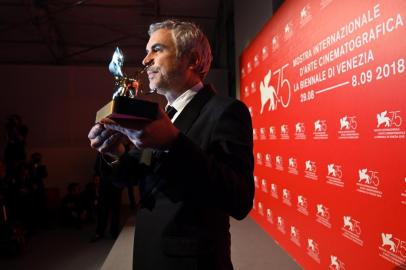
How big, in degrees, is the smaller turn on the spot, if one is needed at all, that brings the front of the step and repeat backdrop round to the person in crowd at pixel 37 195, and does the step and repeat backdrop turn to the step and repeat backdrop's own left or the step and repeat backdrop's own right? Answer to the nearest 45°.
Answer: approximately 45° to the step and repeat backdrop's own right

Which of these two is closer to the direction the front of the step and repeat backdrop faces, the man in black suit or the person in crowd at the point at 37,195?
the man in black suit

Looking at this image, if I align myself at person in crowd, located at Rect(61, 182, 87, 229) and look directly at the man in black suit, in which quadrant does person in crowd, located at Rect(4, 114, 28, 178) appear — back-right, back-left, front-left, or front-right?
back-right

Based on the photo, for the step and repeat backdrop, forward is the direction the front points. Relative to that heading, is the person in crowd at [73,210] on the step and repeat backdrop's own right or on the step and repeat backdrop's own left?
on the step and repeat backdrop's own right

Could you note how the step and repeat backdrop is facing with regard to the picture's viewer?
facing the viewer and to the left of the viewer

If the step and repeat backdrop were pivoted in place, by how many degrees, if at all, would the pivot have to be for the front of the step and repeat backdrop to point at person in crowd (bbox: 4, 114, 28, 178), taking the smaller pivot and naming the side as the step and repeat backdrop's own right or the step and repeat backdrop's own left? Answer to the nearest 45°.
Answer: approximately 45° to the step and repeat backdrop's own right

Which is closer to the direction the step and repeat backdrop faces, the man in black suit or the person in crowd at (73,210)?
the man in black suit

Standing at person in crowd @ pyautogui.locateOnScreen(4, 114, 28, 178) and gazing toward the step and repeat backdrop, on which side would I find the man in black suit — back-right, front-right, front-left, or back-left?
front-right
